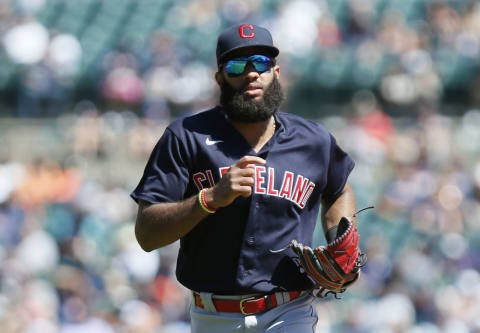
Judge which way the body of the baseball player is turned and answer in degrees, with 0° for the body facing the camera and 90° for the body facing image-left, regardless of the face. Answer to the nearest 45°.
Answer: approximately 0°
